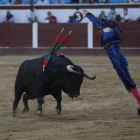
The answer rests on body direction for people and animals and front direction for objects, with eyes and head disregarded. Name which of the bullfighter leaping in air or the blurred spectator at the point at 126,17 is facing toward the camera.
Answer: the blurred spectator

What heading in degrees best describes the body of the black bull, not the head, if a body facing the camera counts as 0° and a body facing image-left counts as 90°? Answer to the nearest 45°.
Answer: approximately 315°

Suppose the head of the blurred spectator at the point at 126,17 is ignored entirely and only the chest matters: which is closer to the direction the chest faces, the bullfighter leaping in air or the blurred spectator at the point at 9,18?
the bullfighter leaping in air

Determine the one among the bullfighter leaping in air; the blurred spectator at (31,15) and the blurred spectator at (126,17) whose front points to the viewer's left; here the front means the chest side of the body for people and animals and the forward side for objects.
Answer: the bullfighter leaping in air

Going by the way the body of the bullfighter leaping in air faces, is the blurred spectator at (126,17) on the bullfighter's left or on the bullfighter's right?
on the bullfighter's right

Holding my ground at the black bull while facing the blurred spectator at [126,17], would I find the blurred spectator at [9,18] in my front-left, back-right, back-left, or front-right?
front-left

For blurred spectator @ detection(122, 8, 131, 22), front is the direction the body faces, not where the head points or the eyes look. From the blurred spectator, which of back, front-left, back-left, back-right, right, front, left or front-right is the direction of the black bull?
front

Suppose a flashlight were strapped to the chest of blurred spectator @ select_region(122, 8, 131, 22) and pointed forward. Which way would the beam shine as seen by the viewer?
toward the camera

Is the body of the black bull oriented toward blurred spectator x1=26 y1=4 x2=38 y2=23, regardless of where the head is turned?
no

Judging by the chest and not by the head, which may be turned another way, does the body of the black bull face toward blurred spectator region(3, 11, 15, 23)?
no

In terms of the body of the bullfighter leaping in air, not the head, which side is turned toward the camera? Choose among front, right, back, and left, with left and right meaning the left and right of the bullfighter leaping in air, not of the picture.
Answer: left

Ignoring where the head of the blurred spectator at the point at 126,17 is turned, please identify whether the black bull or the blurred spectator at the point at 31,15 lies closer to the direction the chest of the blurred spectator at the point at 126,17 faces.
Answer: the black bull

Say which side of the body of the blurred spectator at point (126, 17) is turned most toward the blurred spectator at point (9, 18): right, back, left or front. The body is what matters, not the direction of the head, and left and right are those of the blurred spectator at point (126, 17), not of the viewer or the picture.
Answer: right

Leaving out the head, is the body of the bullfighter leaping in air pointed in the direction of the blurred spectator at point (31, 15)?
no
